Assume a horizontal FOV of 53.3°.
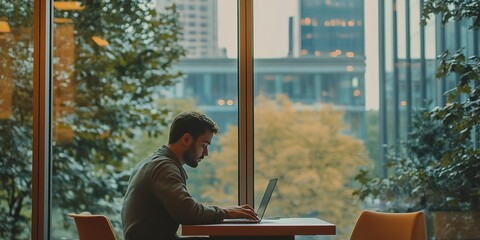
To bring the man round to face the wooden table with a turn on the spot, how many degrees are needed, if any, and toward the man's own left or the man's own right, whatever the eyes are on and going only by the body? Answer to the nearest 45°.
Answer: approximately 45° to the man's own right

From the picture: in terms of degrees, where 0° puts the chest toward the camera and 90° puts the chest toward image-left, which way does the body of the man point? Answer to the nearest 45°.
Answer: approximately 270°

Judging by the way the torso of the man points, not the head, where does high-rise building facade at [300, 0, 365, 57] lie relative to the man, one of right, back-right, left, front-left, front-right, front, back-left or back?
front-left

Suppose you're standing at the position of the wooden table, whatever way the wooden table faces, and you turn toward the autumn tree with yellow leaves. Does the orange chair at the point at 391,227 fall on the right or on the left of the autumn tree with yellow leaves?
right

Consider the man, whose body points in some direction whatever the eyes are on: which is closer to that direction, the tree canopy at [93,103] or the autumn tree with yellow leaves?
the autumn tree with yellow leaves

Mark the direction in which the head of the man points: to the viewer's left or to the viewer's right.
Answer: to the viewer's right
